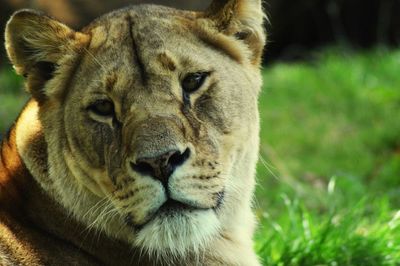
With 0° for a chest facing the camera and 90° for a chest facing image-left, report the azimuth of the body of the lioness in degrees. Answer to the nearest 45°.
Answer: approximately 0°
